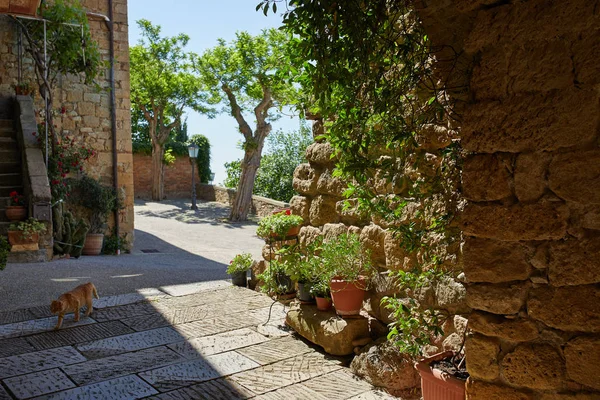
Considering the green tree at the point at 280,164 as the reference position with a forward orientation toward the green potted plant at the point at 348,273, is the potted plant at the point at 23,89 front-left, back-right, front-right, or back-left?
front-right

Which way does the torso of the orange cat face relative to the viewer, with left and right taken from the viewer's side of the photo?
facing the viewer and to the left of the viewer

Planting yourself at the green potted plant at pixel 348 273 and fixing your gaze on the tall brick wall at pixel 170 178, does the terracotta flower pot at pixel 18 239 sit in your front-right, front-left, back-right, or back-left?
front-left

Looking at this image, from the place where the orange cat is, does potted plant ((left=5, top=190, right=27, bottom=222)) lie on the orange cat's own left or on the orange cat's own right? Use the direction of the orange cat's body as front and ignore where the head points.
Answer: on the orange cat's own right
